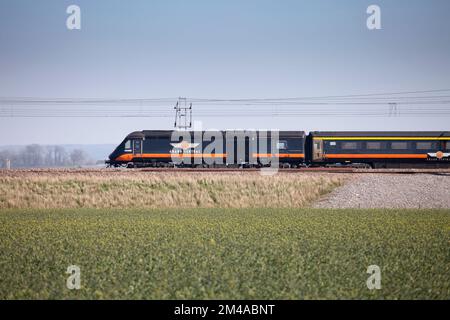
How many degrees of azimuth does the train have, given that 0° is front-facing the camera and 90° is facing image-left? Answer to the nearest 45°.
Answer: approximately 90°
